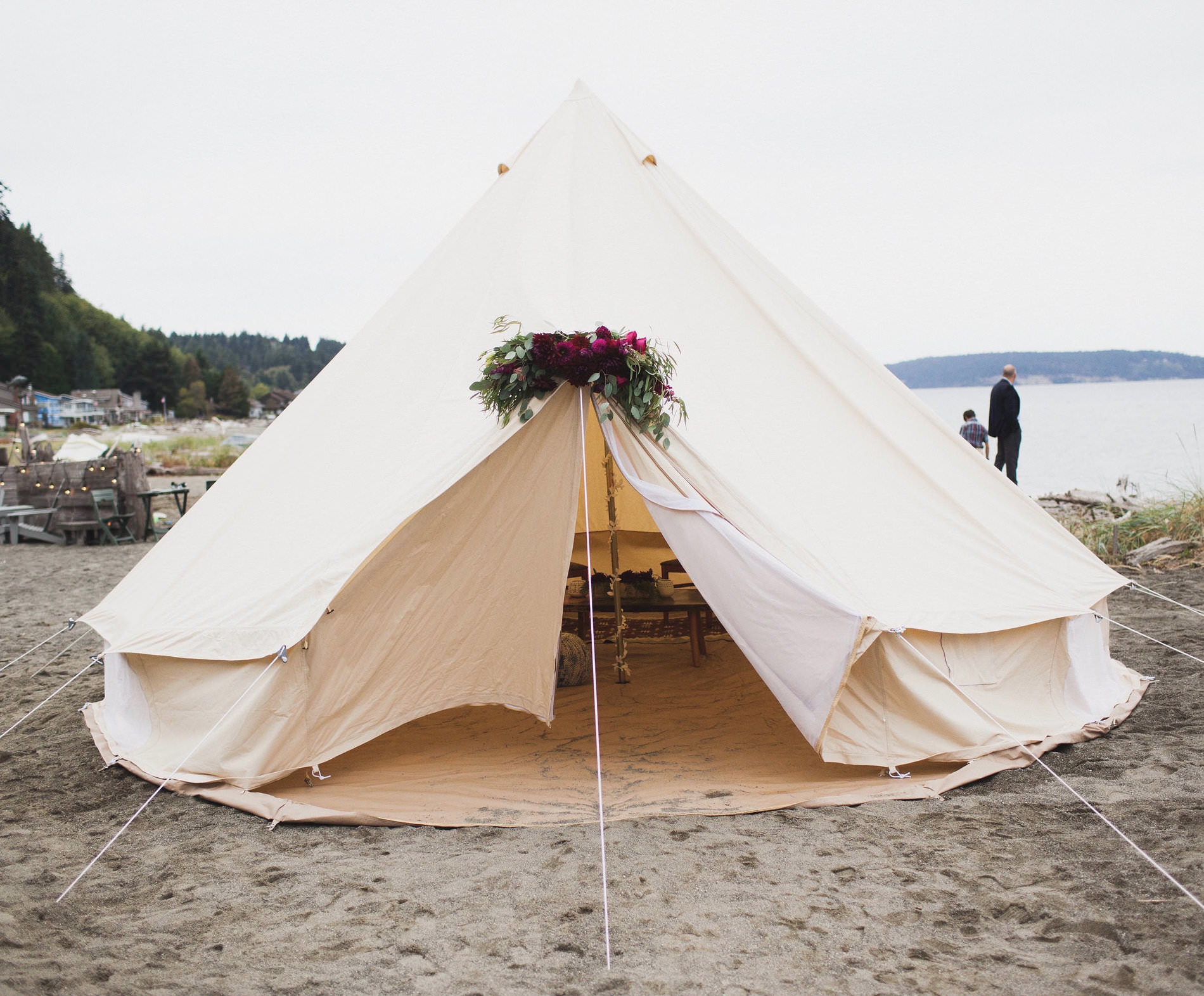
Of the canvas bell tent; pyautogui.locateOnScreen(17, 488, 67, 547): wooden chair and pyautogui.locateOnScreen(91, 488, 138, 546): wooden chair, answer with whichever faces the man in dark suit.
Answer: pyautogui.locateOnScreen(91, 488, 138, 546): wooden chair

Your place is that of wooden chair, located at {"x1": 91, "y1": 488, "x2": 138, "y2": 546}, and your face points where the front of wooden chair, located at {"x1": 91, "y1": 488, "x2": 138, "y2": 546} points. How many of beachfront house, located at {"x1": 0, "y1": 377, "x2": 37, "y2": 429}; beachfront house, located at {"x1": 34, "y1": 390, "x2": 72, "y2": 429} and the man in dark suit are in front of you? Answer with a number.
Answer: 1

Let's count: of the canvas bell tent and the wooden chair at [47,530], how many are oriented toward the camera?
1

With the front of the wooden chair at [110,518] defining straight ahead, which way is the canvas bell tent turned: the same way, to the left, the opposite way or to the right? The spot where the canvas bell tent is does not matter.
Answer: to the right

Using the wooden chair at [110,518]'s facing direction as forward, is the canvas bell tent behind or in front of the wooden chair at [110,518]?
in front

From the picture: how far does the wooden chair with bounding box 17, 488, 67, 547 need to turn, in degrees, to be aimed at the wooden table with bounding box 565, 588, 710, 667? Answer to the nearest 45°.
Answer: approximately 90° to its left

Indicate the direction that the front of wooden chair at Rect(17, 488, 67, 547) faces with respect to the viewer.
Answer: facing to the left of the viewer

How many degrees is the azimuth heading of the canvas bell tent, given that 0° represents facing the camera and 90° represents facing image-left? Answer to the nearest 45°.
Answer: approximately 0°

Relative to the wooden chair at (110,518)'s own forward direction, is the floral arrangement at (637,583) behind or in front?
in front

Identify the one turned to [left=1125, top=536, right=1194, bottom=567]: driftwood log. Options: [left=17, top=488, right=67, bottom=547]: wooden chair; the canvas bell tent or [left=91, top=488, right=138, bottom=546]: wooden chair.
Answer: [left=91, top=488, right=138, bottom=546]: wooden chair

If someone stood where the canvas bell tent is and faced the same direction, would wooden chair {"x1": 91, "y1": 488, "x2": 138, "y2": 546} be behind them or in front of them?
behind

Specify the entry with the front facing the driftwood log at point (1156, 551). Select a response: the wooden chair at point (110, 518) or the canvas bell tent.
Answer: the wooden chair

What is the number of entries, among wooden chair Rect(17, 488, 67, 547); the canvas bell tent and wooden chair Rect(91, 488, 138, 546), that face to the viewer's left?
1

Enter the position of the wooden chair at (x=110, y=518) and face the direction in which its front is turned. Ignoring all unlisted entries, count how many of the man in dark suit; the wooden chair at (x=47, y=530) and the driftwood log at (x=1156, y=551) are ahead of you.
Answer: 2
